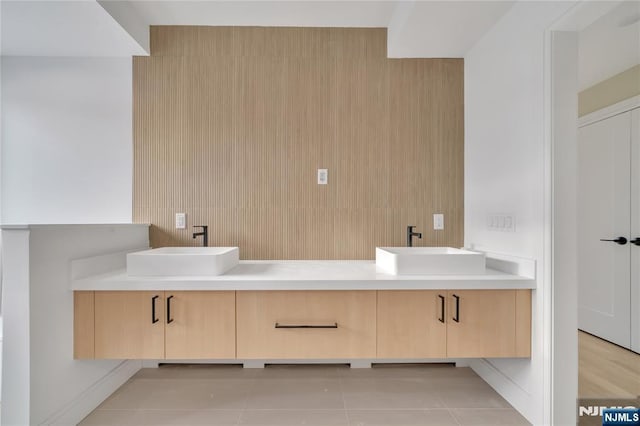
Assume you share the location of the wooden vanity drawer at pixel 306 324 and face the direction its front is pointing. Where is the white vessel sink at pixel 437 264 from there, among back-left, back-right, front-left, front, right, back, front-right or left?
left

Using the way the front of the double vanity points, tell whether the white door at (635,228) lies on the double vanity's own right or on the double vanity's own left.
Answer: on the double vanity's own left

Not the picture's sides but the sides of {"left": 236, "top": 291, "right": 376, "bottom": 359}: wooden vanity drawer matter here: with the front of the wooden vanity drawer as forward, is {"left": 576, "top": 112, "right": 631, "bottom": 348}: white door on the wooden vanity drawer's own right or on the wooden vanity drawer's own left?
on the wooden vanity drawer's own left

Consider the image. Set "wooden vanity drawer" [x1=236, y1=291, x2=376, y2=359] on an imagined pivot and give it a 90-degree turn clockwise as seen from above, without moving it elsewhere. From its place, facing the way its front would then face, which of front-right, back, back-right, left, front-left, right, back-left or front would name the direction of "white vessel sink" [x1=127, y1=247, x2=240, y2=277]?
front

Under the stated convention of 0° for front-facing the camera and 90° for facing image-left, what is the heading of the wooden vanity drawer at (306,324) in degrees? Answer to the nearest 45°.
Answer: approximately 0°

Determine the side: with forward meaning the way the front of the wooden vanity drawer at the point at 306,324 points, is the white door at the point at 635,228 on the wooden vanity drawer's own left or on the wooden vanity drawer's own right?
on the wooden vanity drawer's own left

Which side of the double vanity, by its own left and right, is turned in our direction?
front
